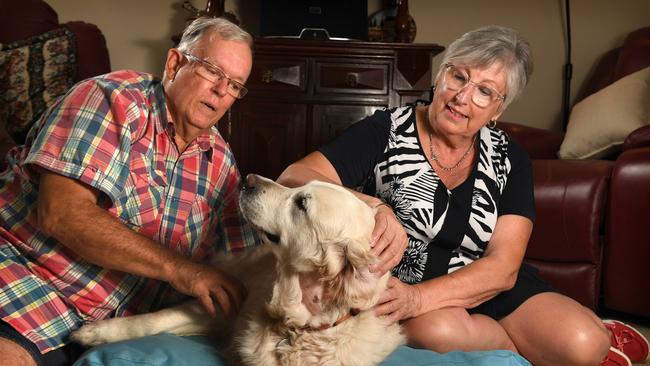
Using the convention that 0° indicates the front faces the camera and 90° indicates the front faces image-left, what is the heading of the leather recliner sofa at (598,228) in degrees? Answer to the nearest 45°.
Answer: approximately 45°

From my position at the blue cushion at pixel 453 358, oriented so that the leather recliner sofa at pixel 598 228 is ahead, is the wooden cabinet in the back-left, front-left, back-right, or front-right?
front-left

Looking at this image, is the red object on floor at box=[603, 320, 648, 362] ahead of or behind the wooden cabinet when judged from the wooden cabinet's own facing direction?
ahead

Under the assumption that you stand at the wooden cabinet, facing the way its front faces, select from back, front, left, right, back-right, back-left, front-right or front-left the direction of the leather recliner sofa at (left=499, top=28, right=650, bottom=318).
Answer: front-left

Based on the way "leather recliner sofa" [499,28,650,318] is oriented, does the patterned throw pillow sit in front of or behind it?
in front

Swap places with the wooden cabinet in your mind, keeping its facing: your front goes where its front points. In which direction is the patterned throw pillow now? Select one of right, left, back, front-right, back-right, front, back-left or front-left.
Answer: front-right

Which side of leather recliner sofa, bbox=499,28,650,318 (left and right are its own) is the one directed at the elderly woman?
front

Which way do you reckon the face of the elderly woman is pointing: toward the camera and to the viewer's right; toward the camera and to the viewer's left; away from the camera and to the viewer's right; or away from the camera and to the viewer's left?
toward the camera and to the viewer's left

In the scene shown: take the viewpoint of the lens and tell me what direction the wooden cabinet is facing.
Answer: facing the viewer

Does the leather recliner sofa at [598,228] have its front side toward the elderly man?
yes

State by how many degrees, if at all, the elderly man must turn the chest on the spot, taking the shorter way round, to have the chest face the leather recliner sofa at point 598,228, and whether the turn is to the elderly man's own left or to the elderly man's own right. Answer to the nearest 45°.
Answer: approximately 45° to the elderly man's own left

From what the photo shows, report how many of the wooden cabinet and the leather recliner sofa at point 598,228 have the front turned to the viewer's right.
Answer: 0

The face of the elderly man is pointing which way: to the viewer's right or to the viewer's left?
to the viewer's right

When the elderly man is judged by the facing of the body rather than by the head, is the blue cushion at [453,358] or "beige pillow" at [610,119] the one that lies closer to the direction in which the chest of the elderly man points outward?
the blue cushion

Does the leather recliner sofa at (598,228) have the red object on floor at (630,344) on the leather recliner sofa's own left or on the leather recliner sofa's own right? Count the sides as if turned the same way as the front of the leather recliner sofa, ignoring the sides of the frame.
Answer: on the leather recliner sofa's own left

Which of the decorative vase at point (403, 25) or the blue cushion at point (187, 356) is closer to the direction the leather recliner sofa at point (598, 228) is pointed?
the blue cushion

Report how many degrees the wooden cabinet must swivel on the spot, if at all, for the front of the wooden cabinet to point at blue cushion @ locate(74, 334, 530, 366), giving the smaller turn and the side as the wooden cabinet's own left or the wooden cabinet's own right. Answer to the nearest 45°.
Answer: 0° — it already faces it

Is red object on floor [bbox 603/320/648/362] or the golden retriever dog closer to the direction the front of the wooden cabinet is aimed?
the golden retriever dog
